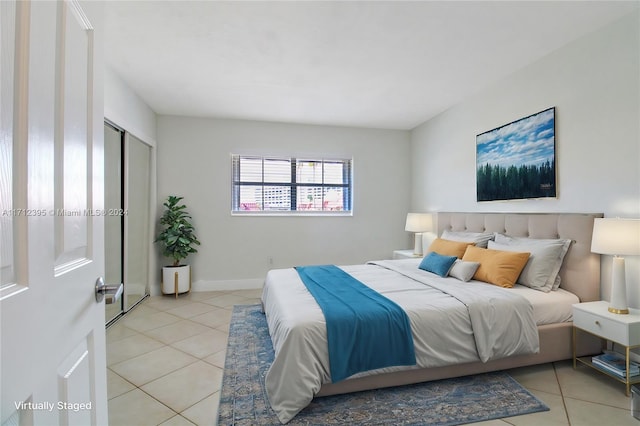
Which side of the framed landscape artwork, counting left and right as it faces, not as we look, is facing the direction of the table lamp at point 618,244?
left

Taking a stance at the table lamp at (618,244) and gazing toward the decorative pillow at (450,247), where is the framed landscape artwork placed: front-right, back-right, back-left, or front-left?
front-right

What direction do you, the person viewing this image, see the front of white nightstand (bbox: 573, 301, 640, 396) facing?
facing the viewer and to the left of the viewer

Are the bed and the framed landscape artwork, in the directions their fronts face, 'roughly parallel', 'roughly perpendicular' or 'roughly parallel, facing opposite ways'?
roughly parallel

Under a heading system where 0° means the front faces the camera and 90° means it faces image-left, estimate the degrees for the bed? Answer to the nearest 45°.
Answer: approximately 45°

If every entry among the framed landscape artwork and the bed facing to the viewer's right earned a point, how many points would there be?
0

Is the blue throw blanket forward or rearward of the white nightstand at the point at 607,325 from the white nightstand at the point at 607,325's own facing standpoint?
forward

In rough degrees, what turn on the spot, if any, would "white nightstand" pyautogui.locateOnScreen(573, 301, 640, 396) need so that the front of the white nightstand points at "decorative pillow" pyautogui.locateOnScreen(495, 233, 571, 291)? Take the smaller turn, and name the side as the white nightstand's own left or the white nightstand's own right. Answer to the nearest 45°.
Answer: approximately 90° to the white nightstand's own right

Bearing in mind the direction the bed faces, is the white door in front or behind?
in front

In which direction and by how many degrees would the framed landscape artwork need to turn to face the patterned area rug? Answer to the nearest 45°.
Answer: approximately 45° to its left

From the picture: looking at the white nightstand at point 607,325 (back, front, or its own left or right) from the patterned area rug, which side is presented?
front
